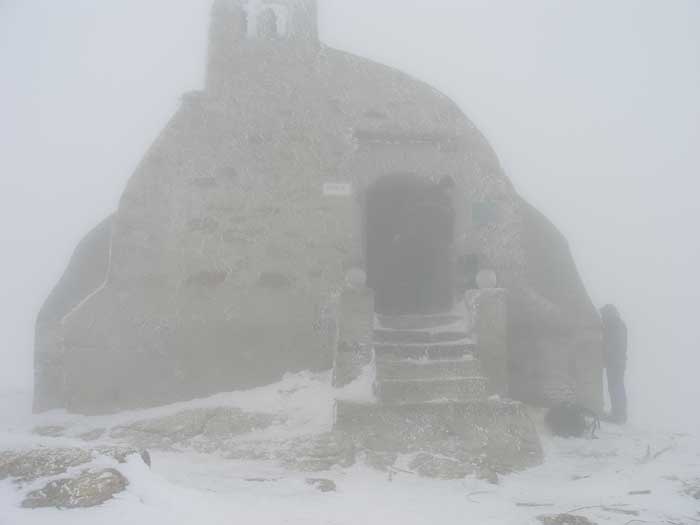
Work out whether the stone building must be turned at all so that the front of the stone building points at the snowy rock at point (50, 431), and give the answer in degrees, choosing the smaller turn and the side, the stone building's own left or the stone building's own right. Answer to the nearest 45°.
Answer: approximately 45° to the stone building's own right

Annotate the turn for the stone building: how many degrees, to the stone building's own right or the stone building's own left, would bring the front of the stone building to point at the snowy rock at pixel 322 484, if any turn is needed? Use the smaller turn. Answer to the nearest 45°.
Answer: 0° — it already faces it

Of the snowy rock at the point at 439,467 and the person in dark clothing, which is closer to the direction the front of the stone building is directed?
the snowy rock

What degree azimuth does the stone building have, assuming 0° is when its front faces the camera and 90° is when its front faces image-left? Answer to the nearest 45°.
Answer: approximately 0°

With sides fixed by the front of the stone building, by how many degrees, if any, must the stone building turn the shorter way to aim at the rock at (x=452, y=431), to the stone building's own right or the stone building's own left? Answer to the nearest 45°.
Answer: approximately 45° to the stone building's own left

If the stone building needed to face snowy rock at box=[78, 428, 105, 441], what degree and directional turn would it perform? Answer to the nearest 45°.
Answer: approximately 45° to its right

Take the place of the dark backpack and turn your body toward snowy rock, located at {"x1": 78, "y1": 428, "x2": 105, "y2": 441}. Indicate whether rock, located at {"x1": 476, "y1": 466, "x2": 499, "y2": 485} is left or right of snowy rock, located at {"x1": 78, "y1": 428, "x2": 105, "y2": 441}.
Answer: left

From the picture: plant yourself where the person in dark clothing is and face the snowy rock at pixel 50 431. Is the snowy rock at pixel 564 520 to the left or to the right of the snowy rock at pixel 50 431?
left

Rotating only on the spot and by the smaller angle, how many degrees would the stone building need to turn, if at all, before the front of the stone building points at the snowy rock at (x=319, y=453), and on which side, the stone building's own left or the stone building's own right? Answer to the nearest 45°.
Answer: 0° — it already faces it

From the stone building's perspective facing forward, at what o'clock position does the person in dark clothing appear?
The person in dark clothing is roughly at 9 o'clock from the stone building.
